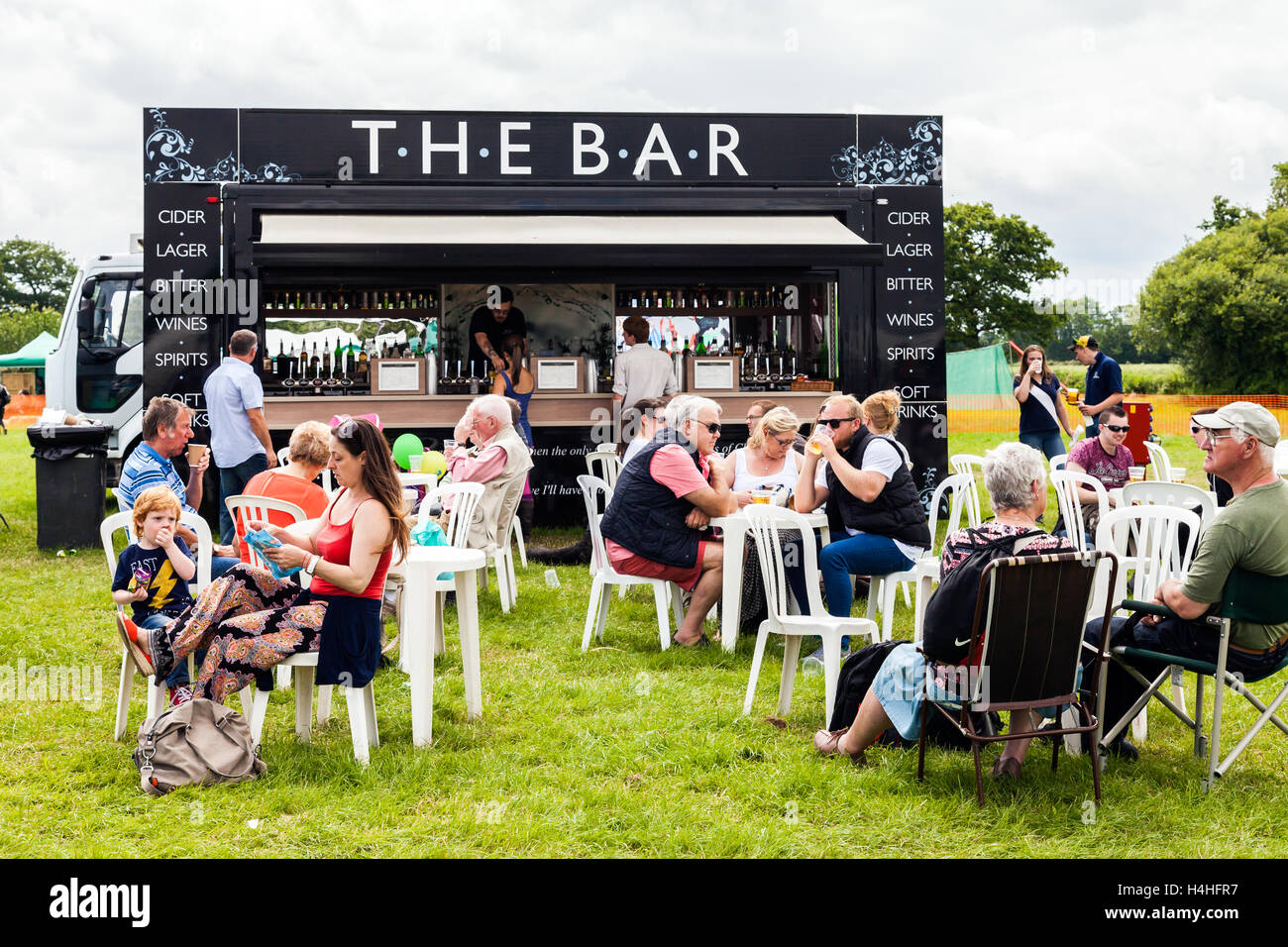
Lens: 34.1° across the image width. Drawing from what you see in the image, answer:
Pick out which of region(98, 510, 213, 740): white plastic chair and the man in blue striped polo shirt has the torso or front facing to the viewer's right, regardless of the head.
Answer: the man in blue striped polo shirt

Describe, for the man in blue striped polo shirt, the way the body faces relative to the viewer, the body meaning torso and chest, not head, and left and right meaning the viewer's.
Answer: facing to the right of the viewer

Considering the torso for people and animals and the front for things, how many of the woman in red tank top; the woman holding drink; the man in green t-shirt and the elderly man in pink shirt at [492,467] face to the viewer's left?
3

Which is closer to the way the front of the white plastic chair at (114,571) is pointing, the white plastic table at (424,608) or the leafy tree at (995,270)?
the white plastic table

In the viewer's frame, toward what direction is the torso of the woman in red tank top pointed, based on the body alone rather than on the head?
to the viewer's left

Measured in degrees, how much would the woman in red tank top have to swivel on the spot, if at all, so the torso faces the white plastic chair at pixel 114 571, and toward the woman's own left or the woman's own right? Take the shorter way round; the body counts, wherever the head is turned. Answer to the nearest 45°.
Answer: approximately 45° to the woman's own right

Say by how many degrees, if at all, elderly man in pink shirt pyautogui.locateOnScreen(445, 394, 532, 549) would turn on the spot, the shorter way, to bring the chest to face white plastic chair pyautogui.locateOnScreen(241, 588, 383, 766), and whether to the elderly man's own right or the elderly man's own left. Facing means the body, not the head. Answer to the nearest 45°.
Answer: approximately 90° to the elderly man's own left

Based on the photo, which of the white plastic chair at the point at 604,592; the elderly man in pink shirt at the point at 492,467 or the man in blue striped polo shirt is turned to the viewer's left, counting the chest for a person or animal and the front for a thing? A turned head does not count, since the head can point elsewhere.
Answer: the elderly man in pink shirt

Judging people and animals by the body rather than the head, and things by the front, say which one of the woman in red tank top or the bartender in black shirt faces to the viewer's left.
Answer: the woman in red tank top

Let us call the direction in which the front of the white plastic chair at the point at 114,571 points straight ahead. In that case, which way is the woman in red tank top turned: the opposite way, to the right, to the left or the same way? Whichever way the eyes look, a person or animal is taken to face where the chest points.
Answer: to the right

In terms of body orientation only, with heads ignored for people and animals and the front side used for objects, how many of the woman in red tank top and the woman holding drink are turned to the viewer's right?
0

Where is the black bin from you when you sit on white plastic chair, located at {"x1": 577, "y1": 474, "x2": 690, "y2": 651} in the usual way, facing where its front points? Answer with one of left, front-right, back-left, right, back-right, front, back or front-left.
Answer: back-left

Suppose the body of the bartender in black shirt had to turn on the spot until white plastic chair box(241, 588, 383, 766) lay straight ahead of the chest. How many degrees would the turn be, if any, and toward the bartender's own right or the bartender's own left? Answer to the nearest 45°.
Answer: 0° — they already face it
